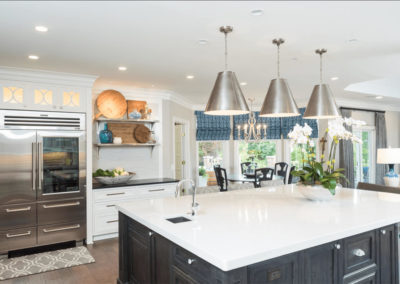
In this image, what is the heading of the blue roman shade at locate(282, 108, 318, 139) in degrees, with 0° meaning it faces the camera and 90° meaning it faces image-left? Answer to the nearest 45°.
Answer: approximately 0°

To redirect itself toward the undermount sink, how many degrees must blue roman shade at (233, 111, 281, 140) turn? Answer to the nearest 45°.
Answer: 0° — it already faces it

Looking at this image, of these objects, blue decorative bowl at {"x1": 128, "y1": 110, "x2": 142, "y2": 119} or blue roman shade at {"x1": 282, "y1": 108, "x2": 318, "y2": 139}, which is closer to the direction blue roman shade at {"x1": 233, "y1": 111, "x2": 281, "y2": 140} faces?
the blue decorative bowl

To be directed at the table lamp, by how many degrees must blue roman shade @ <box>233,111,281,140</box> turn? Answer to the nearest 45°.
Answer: approximately 45° to its left

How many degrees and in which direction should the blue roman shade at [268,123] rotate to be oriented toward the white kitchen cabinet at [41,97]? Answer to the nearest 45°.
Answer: approximately 45° to its right

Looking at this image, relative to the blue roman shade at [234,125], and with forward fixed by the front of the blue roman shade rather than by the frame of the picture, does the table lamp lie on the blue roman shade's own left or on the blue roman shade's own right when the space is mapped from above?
on the blue roman shade's own left

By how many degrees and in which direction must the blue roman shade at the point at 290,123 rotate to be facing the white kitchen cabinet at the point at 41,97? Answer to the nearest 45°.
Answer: approximately 45° to its right

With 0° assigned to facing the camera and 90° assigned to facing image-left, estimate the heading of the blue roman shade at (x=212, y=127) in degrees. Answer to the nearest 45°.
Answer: approximately 315°

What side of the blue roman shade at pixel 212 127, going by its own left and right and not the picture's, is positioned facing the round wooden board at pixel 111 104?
right
